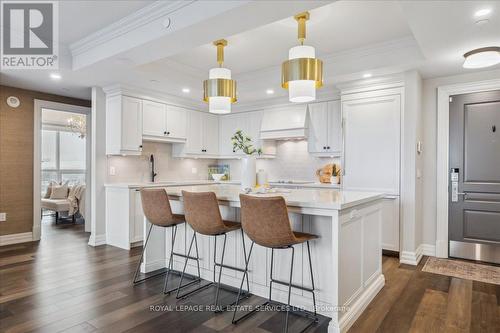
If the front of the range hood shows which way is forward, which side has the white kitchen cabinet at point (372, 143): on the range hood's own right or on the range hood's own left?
on the range hood's own left

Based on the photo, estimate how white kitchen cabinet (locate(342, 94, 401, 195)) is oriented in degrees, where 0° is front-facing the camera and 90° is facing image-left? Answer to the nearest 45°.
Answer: approximately 45°

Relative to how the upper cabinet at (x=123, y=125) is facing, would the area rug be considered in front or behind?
in front

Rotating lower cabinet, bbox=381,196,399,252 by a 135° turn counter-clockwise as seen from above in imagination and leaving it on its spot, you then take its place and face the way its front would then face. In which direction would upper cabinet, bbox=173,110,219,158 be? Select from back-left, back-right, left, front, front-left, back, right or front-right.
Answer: back

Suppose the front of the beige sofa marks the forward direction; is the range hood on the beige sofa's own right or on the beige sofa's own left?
on the beige sofa's own left

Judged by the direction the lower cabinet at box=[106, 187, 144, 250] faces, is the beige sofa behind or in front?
behind

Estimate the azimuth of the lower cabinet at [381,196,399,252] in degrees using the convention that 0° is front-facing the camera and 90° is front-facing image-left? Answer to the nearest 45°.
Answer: approximately 45°

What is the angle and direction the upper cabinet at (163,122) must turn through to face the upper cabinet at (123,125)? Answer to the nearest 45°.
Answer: approximately 90° to its right

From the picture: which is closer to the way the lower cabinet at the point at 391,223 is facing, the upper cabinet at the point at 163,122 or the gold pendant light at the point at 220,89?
the gold pendant light
